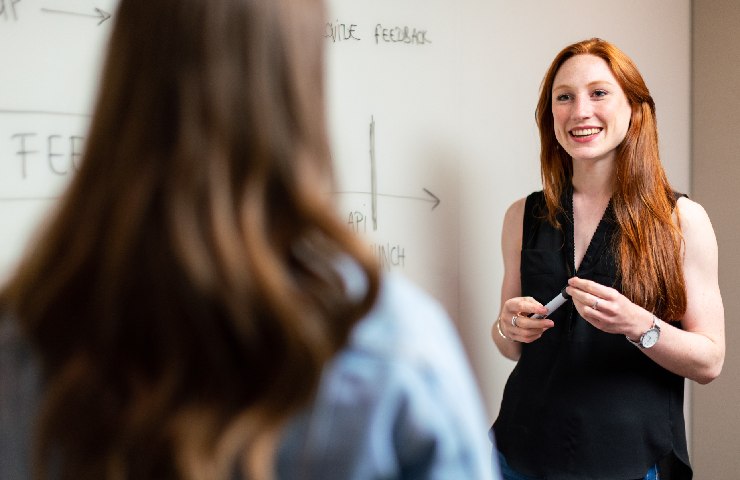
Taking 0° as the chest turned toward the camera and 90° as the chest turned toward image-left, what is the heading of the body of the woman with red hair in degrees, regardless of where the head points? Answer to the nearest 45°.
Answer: approximately 45°

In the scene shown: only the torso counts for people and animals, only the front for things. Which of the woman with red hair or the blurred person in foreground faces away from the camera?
the blurred person in foreground

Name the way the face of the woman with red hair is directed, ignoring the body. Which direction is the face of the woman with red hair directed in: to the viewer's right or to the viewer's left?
to the viewer's left

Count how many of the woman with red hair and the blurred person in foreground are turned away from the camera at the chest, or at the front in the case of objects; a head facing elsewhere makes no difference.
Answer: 1

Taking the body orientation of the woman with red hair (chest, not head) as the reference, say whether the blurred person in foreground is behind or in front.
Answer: in front

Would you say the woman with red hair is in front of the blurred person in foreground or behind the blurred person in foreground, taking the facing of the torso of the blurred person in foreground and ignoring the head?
in front

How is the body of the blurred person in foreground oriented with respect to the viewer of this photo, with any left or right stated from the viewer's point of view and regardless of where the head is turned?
facing away from the viewer

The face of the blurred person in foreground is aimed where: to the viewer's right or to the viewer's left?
to the viewer's right
